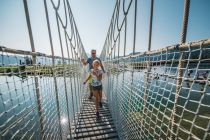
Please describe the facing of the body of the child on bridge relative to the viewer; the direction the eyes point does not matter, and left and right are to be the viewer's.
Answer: facing the viewer
